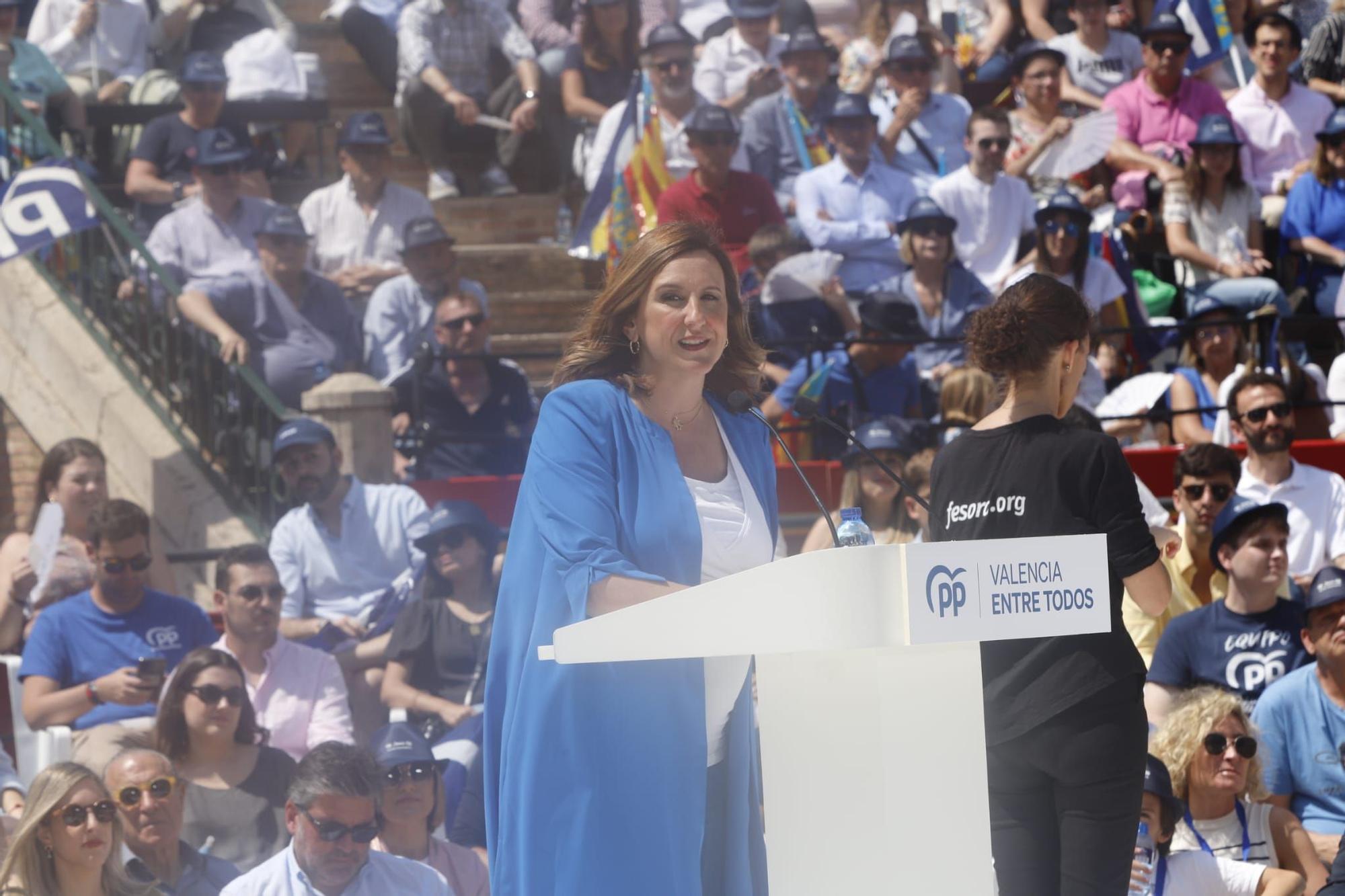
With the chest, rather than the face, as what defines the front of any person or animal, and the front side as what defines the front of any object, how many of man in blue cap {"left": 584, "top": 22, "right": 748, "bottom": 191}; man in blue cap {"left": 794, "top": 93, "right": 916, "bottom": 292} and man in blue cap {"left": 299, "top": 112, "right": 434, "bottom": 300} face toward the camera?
3

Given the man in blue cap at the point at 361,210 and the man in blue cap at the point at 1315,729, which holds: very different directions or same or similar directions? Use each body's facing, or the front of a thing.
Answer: same or similar directions

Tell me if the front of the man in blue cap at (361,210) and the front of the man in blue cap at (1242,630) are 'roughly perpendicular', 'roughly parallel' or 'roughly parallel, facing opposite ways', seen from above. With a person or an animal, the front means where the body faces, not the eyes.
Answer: roughly parallel

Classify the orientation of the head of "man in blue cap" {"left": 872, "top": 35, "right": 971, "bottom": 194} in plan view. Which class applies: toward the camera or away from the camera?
toward the camera

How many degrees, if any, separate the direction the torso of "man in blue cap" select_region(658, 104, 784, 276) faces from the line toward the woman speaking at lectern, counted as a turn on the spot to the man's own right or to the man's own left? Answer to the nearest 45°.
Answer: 0° — they already face them

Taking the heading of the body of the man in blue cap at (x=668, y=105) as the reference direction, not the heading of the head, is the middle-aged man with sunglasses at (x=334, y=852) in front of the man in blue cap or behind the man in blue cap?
in front

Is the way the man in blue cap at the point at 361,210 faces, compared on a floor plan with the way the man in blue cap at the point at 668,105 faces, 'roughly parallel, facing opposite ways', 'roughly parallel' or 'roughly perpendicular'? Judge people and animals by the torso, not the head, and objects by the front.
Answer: roughly parallel

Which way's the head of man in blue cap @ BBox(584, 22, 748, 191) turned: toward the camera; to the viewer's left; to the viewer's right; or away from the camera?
toward the camera

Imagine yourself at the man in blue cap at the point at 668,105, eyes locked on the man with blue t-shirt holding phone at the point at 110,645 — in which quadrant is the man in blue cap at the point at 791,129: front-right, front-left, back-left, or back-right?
back-left

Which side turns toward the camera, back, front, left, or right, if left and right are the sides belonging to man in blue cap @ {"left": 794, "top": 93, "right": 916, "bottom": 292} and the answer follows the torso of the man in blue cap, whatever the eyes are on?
front

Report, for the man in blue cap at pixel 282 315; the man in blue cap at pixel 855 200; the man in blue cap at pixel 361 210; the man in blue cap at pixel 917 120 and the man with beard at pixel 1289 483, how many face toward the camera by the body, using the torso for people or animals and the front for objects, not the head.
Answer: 5

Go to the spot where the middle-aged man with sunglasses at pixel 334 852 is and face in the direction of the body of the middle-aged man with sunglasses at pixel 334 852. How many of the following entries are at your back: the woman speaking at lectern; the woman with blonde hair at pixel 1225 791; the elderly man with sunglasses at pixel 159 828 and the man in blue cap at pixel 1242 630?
1

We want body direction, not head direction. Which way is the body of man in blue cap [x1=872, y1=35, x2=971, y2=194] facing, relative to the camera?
toward the camera

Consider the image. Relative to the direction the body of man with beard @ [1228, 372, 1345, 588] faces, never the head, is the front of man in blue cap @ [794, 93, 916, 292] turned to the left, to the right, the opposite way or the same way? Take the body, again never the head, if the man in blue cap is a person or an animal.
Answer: the same way

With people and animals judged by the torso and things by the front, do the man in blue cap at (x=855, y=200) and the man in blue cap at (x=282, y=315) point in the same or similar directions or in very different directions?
same or similar directions

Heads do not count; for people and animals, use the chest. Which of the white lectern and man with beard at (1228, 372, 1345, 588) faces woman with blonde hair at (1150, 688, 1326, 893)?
the man with beard

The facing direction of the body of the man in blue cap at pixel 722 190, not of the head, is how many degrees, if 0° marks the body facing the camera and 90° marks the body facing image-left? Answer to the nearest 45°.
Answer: approximately 0°

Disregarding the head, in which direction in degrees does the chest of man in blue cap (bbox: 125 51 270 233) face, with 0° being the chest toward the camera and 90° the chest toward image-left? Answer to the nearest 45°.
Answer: approximately 315°

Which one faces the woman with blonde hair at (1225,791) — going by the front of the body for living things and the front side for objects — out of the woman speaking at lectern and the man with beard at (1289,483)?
the man with beard

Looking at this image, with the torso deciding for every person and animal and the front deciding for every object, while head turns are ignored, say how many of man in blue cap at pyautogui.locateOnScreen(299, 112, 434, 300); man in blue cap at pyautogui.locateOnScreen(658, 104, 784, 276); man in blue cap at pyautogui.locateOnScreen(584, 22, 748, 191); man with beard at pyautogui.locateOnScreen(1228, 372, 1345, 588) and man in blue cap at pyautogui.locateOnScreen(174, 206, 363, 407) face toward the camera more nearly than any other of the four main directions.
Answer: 5
